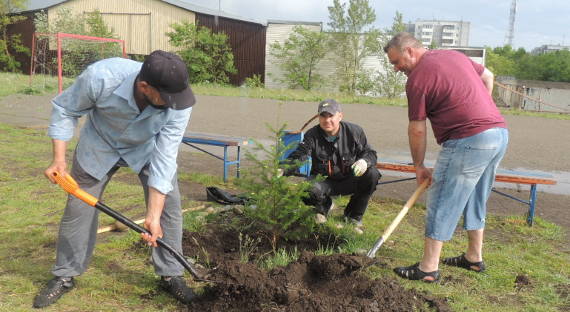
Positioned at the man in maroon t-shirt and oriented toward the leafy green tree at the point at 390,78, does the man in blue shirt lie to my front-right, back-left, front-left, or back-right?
back-left

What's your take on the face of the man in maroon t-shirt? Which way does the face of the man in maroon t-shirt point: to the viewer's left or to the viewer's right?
to the viewer's left

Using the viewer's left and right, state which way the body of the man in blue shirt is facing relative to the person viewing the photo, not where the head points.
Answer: facing the viewer

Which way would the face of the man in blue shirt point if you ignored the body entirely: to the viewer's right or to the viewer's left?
to the viewer's right

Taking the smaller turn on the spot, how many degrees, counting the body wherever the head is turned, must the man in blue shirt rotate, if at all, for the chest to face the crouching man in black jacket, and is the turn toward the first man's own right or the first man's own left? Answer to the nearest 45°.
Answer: approximately 135° to the first man's own left

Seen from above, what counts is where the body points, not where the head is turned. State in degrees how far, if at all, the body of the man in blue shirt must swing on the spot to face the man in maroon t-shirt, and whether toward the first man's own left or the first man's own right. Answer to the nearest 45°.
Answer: approximately 90° to the first man's own left

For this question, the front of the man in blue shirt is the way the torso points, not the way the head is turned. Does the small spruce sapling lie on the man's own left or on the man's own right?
on the man's own left
